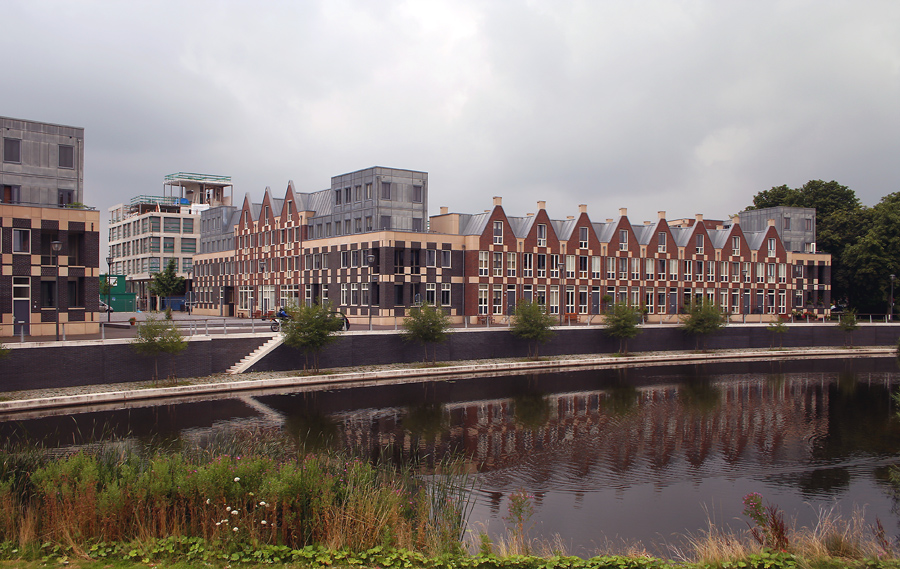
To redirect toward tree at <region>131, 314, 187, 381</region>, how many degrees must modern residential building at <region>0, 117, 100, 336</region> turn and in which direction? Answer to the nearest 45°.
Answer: approximately 45° to its left

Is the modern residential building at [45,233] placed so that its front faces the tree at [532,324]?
no

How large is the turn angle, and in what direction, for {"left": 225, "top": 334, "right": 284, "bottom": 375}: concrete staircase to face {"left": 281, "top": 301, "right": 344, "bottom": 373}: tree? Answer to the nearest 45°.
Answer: approximately 135° to its left

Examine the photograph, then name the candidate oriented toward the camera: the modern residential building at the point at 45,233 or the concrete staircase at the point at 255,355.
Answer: the modern residential building

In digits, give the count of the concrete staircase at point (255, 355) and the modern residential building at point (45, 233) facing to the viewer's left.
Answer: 1

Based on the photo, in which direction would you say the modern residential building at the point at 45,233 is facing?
toward the camera

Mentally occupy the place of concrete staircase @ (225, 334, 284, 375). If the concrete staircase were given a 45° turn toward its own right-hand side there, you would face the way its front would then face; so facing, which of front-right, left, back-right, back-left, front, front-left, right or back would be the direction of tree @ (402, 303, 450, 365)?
back-right

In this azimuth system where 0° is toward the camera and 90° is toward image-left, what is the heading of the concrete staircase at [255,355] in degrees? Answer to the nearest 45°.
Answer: approximately 90°

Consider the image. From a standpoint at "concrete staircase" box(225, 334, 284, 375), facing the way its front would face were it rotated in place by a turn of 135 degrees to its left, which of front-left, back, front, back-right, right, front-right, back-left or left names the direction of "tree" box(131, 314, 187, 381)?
right

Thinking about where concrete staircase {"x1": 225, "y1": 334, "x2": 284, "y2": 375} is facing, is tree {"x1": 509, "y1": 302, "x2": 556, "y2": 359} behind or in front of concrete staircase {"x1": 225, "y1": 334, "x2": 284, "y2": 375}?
behind

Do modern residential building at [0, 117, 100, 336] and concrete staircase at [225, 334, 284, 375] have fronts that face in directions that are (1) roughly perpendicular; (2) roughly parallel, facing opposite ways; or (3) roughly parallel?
roughly perpendicular

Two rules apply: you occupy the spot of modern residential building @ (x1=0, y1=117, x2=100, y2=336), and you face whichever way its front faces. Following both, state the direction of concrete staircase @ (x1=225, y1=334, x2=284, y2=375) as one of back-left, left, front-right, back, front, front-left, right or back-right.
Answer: front-left

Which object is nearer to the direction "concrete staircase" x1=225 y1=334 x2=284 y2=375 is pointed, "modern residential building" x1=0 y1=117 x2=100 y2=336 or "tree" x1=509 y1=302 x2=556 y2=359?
the modern residential building

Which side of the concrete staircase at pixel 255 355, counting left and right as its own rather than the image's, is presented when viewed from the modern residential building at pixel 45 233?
front
